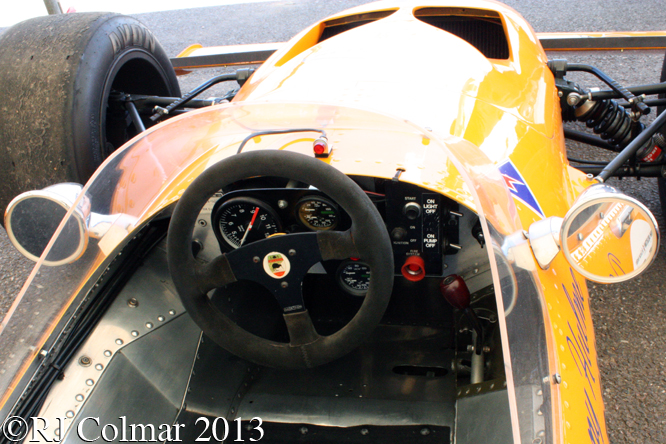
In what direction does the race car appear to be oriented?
away from the camera
